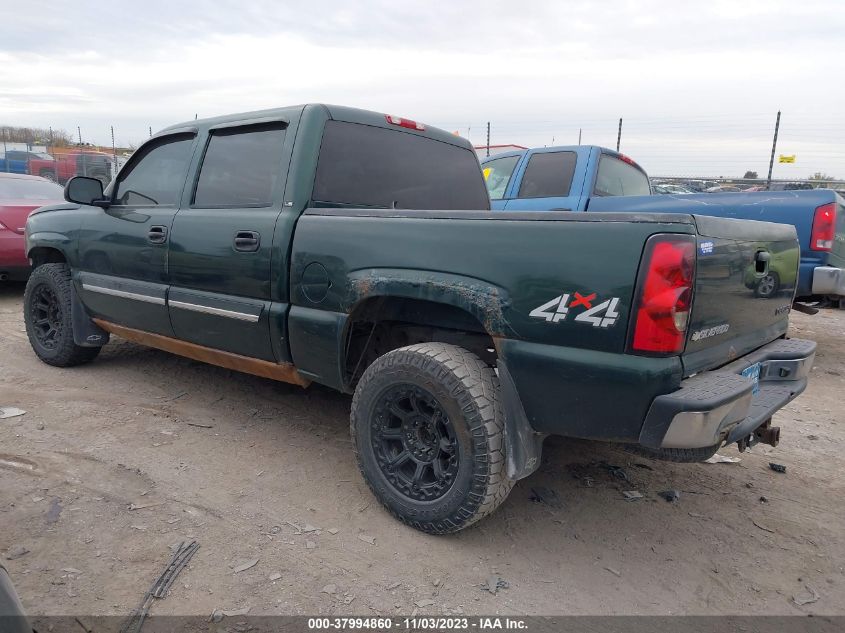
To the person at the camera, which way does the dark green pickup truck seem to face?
facing away from the viewer and to the left of the viewer

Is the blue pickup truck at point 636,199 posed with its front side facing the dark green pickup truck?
no

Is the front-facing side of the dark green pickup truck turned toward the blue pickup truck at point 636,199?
no

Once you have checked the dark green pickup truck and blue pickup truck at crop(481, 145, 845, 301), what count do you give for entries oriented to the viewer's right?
0

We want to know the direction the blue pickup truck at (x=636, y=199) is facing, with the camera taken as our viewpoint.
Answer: facing away from the viewer and to the left of the viewer

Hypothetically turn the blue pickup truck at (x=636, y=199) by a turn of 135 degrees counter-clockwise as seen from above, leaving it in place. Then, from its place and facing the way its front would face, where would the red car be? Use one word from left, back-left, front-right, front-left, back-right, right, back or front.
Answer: right

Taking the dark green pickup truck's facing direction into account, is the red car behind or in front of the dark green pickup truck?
in front

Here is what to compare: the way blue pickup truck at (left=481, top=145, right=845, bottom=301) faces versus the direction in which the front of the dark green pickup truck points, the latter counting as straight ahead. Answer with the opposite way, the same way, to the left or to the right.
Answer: the same way
